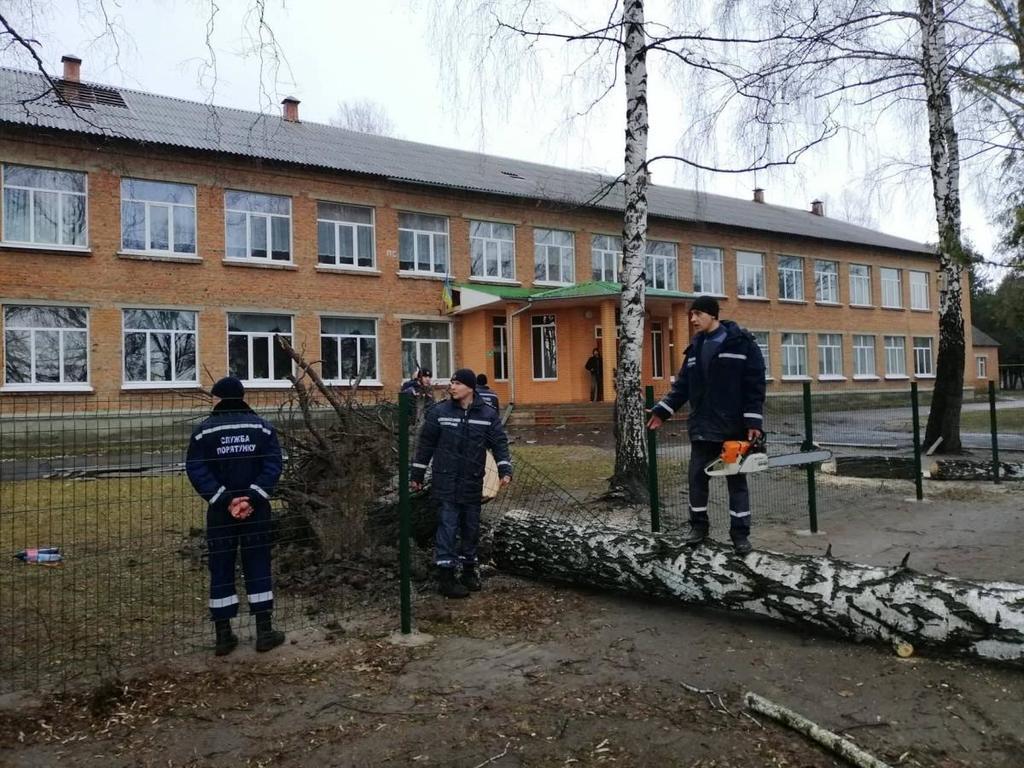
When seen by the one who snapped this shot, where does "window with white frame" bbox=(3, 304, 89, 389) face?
facing the viewer

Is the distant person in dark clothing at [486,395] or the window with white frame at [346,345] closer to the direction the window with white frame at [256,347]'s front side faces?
the distant person in dark clothing

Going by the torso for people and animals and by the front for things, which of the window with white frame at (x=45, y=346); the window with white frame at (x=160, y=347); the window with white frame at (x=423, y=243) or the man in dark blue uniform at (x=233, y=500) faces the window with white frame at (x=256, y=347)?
the man in dark blue uniform

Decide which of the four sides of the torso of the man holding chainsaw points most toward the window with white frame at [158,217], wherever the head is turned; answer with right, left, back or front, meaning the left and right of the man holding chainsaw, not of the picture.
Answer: right

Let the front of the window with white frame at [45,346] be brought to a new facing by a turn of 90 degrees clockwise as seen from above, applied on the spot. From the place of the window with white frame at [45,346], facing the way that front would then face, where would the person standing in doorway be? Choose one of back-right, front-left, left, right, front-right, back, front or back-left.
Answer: back

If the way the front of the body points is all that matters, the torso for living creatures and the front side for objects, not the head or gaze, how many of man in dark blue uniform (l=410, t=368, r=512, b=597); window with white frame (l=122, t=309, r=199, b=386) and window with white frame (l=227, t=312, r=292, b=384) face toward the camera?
3

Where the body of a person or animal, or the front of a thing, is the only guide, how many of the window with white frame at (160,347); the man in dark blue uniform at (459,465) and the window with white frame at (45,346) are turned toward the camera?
3

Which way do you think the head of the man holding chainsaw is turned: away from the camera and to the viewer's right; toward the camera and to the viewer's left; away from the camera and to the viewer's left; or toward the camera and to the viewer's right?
toward the camera and to the viewer's left

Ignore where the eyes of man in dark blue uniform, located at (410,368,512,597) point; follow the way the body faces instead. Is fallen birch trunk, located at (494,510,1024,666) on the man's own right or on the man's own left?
on the man's own left

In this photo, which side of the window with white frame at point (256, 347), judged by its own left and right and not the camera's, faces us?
front

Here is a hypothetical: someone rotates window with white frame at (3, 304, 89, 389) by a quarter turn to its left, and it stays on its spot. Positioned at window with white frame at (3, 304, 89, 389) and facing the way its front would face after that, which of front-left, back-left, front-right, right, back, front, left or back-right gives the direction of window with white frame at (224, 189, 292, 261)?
front

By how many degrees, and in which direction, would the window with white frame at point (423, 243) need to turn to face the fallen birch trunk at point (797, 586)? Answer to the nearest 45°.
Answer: approximately 45° to its right

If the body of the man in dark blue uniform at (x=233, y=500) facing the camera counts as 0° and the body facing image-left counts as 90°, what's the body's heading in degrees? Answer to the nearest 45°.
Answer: approximately 180°
